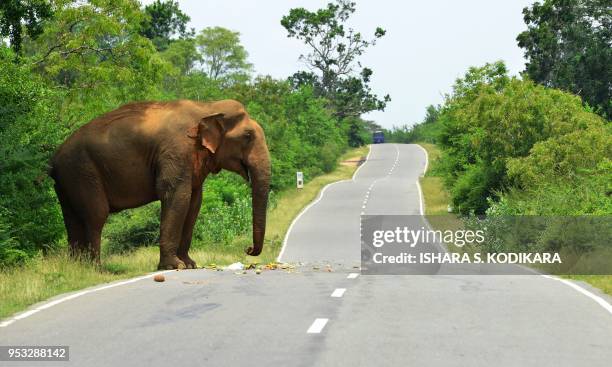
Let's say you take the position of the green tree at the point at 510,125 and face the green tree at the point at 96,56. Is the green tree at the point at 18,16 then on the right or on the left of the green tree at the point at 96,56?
right

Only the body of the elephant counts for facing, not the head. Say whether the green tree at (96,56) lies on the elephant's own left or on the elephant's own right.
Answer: on the elephant's own left

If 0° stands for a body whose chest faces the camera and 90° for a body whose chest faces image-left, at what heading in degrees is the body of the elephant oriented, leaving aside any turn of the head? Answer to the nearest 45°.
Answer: approximately 270°

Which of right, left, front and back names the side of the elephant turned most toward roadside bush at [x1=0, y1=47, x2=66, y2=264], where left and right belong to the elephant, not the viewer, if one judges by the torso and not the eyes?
back

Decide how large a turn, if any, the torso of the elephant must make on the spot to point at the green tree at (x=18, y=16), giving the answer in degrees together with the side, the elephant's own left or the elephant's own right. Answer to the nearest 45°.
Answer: approximately 135° to the elephant's own left

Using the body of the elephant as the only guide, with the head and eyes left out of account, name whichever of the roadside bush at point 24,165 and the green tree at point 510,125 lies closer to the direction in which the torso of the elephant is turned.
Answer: the green tree

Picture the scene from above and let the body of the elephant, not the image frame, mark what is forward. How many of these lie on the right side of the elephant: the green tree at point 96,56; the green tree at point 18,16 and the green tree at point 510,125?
0

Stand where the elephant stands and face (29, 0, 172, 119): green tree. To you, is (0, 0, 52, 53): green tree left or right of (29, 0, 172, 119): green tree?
left
